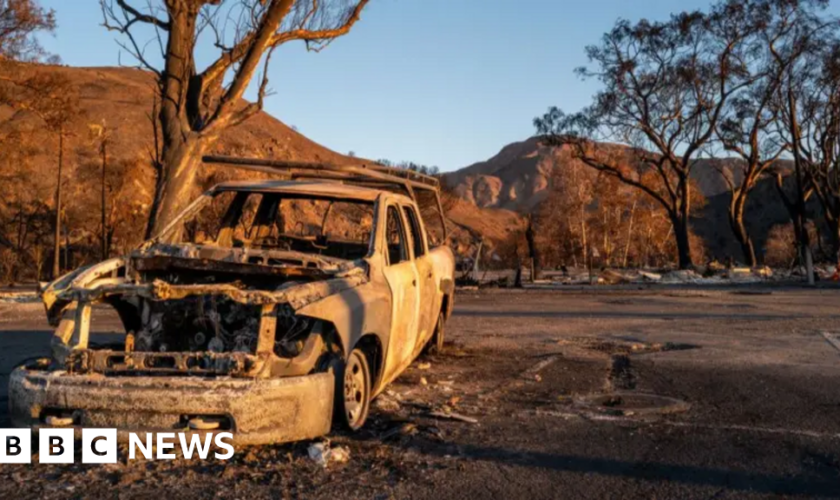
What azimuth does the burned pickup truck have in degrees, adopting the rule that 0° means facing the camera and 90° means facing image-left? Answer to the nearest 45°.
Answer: approximately 45°

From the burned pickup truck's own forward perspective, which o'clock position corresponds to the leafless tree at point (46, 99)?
The leafless tree is roughly at 4 o'clock from the burned pickup truck.
